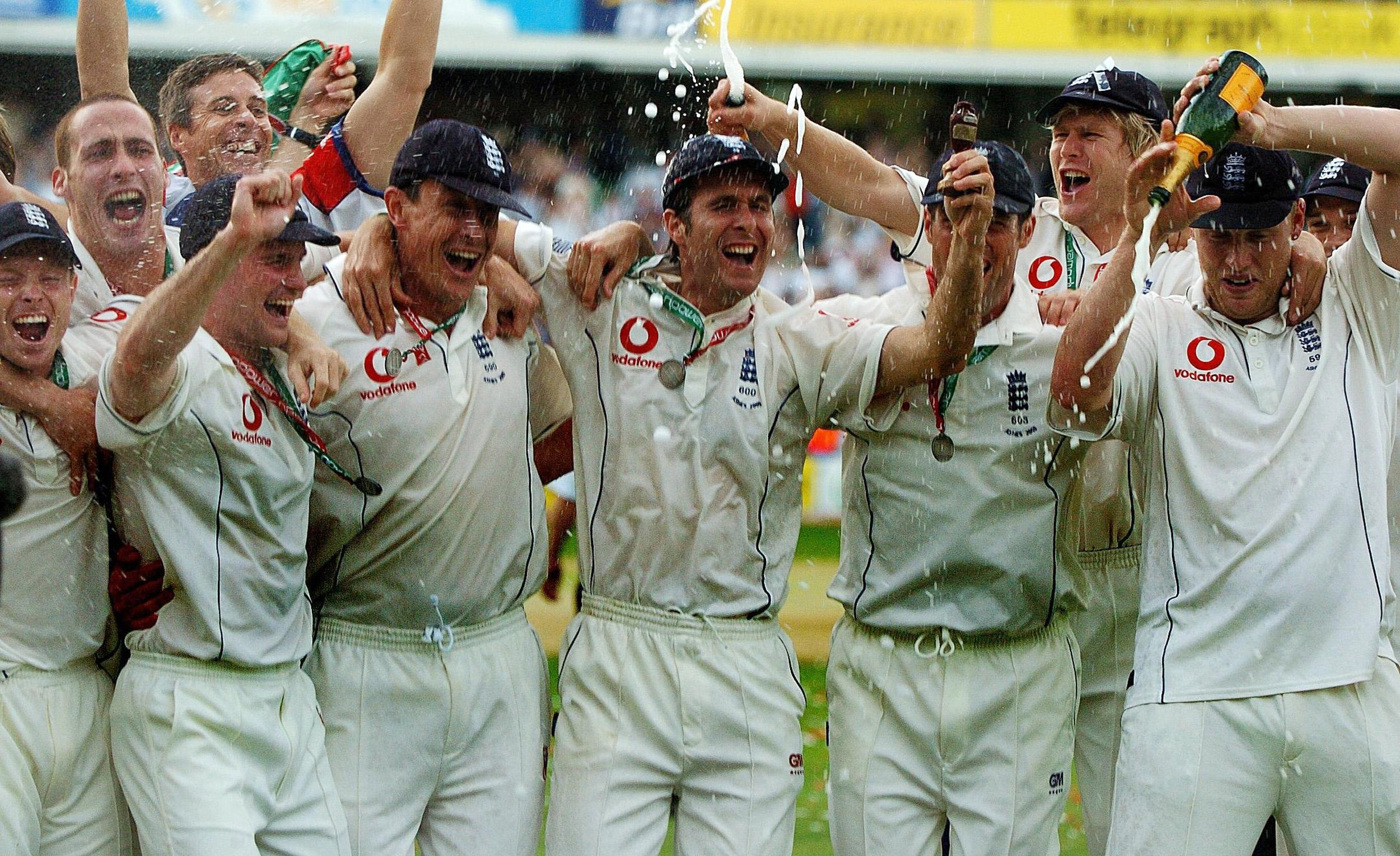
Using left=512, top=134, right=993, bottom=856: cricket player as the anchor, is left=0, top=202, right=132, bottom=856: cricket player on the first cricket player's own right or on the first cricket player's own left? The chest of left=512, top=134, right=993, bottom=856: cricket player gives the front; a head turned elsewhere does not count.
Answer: on the first cricket player's own right

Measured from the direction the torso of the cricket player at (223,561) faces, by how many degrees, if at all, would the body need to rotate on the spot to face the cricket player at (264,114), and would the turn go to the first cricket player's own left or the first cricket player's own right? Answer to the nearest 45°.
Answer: approximately 135° to the first cricket player's own left

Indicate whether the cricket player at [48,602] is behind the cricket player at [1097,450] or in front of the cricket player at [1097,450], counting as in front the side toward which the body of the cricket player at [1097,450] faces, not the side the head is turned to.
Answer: in front

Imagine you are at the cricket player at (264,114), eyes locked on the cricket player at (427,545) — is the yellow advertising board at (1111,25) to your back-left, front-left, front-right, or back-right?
back-left

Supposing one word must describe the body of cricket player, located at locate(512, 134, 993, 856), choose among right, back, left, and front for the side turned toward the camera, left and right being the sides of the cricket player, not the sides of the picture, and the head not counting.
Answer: front

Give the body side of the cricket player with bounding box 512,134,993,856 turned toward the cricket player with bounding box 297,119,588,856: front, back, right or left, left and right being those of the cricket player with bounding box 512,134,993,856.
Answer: right

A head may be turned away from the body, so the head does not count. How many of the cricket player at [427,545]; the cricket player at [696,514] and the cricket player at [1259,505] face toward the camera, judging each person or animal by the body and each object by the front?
3

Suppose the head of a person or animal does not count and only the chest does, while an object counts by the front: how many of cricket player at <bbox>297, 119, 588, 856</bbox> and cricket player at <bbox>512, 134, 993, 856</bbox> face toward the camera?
2

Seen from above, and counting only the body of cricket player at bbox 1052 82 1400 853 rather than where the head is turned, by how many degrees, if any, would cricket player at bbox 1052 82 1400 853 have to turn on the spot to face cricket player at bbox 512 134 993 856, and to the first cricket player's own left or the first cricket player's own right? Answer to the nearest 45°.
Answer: approximately 90° to the first cricket player's own right

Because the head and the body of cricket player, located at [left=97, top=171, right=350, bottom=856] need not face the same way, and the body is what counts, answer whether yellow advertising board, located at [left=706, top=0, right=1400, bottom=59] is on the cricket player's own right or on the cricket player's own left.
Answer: on the cricket player's own left

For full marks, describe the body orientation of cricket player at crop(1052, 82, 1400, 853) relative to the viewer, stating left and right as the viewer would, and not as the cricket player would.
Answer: facing the viewer
